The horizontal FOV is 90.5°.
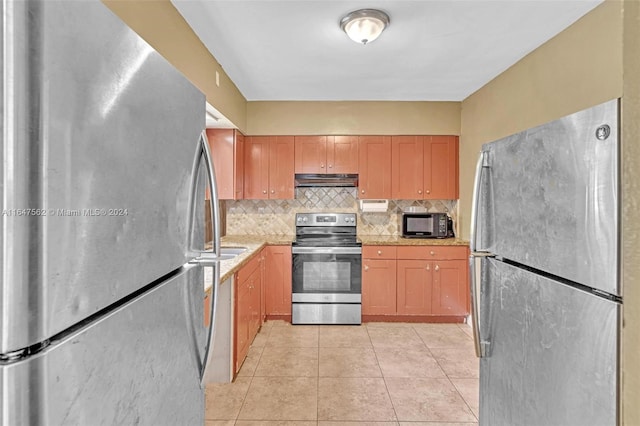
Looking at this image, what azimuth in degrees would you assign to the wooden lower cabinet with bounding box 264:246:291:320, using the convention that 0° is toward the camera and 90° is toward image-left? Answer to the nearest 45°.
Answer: approximately 0°

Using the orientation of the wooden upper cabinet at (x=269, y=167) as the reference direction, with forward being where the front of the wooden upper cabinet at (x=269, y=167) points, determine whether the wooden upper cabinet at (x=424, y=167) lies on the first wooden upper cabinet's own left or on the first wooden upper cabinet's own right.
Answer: on the first wooden upper cabinet's own left

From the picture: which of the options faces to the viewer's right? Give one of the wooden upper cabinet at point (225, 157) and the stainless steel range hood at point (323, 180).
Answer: the wooden upper cabinet

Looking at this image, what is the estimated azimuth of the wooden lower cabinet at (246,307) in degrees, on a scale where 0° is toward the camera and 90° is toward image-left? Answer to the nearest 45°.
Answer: approximately 270°

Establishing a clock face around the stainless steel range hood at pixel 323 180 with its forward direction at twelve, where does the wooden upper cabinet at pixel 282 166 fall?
The wooden upper cabinet is roughly at 3 o'clock from the stainless steel range hood.

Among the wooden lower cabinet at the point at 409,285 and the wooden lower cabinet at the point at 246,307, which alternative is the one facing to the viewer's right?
the wooden lower cabinet at the point at 246,307

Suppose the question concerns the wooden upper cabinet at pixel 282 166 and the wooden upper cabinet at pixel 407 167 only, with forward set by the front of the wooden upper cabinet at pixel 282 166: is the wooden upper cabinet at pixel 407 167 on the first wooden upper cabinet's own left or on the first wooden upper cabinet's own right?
on the first wooden upper cabinet's own left

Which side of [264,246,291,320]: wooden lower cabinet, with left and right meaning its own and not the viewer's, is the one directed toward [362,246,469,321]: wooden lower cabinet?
left

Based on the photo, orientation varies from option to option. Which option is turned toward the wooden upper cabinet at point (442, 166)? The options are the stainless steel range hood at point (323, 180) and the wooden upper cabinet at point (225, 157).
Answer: the wooden upper cabinet at point (225, 157)

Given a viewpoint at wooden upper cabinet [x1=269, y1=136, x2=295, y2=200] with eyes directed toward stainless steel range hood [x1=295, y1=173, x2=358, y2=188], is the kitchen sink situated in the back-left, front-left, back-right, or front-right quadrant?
back-right
